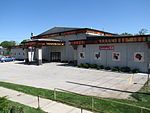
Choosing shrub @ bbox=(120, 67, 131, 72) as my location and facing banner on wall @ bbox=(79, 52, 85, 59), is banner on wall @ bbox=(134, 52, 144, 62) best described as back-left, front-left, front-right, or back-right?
back-right

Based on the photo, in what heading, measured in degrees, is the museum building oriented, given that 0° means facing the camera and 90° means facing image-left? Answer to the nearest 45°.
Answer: approximately 45°

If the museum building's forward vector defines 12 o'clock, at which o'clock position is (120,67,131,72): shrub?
The shrub is roughly at 9 o'clock from the museum building.
